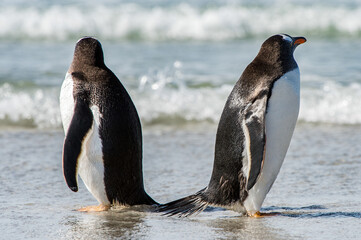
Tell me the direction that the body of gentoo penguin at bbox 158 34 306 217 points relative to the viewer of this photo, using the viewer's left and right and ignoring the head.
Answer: facing to the right of the viewer

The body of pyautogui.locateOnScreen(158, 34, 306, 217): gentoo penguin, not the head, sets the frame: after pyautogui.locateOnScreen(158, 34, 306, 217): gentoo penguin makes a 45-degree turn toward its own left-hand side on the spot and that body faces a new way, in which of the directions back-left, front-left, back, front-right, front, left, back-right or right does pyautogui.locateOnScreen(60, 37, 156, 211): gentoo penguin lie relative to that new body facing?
back-left
